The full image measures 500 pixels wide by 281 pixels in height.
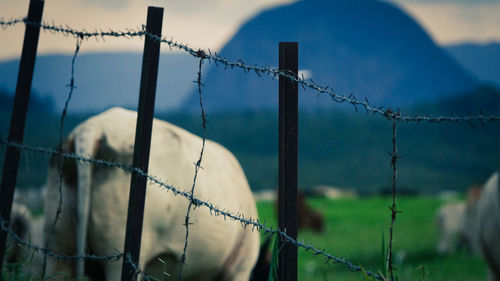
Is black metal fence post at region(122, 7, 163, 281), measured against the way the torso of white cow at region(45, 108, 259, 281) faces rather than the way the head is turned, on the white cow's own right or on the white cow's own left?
on the white cow's own right

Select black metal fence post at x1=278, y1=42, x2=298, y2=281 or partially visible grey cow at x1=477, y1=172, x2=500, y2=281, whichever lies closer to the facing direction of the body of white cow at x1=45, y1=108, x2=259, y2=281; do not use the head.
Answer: the partially visible grey cow

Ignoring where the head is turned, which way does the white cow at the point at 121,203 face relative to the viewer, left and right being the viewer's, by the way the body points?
facing away from the viewer and to the right of the viewer

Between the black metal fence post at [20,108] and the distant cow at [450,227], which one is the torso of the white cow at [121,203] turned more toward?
the distant cow

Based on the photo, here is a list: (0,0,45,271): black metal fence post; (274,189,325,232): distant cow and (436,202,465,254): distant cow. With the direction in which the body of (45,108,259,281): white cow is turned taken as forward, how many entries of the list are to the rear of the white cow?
1

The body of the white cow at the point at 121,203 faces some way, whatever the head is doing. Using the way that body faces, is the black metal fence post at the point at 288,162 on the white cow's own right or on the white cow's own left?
on the white cow's own right

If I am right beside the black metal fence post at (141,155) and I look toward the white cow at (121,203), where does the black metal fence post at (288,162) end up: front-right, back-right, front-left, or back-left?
back-right

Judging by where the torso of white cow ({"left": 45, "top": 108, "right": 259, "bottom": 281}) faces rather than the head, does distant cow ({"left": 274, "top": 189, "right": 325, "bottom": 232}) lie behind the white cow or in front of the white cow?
in front

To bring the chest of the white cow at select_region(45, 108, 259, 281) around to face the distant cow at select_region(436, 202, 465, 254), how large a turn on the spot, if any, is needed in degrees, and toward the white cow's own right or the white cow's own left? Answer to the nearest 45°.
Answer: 0° — it already faces it

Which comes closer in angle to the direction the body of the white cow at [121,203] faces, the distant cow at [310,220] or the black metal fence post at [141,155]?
the distant cow

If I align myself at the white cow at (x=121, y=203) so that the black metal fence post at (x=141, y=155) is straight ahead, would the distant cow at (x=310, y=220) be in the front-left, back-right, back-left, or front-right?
back-left

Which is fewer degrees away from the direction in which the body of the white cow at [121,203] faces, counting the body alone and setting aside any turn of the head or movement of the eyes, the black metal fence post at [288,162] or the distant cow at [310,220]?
the distant cow
